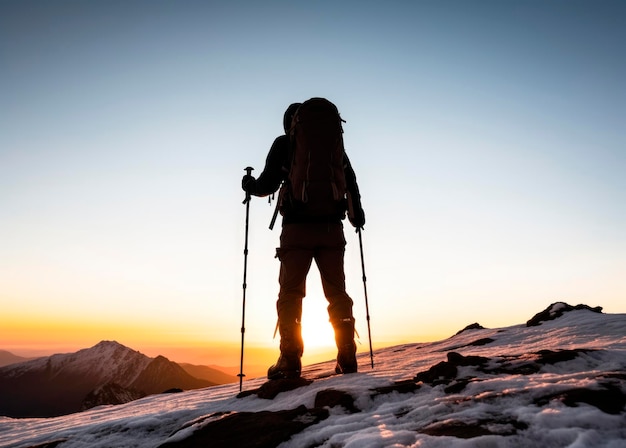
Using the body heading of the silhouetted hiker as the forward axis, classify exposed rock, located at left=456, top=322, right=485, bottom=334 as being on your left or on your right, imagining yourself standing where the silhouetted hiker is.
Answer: on your right

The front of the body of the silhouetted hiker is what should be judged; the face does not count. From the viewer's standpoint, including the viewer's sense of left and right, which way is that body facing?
facing away from the viewer and to the left of the viewer

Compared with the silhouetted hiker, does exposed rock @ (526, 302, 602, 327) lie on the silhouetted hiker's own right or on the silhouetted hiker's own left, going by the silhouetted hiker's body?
on the silhouetted hiker's own right
